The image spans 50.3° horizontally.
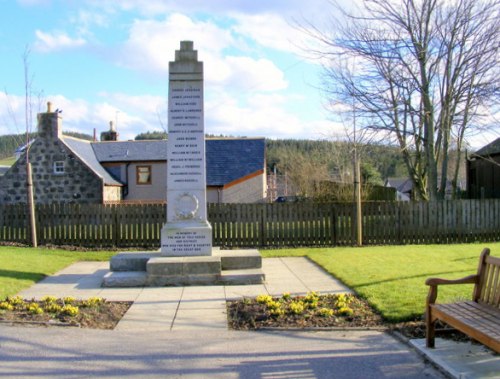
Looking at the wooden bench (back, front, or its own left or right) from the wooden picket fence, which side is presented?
right

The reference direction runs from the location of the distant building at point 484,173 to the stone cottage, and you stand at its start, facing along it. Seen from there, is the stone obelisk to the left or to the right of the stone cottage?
left

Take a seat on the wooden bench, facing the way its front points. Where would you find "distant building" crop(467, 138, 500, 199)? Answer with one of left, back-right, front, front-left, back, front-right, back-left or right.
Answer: back-right

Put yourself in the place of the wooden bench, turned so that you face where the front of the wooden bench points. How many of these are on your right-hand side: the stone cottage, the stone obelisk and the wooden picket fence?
3

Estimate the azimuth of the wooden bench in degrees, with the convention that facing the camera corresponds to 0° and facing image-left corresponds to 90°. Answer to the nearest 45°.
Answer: approximately 45°

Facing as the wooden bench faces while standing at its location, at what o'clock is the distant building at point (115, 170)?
The distant building is roughly at 3 o'clock from the wooden bench.

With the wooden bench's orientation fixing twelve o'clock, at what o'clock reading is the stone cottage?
The stone cottage is roughly at 3 o'clock from the wooden bench.

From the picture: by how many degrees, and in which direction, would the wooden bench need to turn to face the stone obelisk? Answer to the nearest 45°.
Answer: approximately 90° to its right
